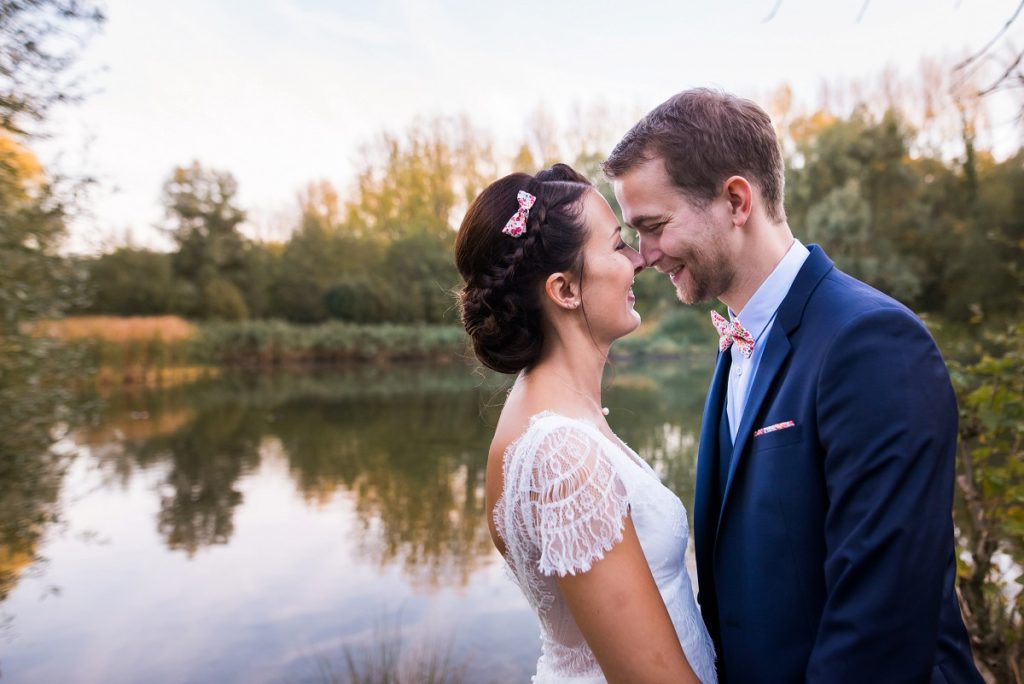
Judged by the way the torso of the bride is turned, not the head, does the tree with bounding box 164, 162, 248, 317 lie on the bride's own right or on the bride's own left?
on the bride's own left

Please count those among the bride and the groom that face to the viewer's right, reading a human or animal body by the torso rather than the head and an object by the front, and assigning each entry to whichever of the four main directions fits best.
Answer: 1

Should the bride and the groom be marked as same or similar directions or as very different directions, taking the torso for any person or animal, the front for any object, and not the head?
very different directions

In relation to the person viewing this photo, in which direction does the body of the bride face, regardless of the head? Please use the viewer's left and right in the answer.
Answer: facing to the right of the viewer

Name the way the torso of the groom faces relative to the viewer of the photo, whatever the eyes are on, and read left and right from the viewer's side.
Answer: facing the viewer and to the left of the viewer

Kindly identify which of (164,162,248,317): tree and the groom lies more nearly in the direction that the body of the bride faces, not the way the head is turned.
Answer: the groom

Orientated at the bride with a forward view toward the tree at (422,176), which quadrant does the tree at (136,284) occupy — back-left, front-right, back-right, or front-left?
front-left

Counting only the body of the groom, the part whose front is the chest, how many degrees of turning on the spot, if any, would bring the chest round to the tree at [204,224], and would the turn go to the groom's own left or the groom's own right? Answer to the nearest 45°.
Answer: approximately 90° to the groom's own right

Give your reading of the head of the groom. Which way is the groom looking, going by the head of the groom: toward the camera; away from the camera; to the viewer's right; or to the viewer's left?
to the viewer's left

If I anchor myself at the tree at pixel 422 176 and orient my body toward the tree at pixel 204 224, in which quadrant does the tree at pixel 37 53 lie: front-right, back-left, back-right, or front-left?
front-left

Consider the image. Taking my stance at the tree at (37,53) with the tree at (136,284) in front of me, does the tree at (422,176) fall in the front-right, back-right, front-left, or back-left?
front-right

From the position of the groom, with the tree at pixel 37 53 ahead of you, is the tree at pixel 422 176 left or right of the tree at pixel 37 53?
right

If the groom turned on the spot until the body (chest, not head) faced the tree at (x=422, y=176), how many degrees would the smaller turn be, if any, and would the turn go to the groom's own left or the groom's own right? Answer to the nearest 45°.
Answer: approximately 90° to the groom's own right

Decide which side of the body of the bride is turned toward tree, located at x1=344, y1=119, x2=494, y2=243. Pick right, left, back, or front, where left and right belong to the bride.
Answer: left
